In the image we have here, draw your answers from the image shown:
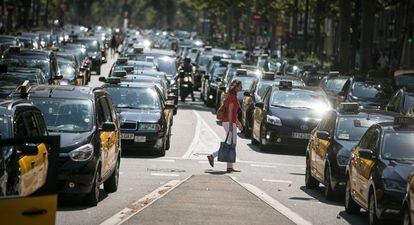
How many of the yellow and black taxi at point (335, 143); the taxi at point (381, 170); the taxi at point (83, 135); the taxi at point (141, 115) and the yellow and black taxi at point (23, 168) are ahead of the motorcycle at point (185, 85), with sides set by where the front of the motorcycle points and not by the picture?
5

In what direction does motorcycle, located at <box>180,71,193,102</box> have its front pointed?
toward the camera

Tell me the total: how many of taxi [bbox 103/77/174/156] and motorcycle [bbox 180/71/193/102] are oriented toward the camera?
2

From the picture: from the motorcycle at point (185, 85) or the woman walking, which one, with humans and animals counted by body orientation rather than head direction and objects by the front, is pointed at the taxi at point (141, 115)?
the motorcycle

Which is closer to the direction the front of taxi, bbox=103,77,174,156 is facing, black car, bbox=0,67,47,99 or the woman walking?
the woman walking

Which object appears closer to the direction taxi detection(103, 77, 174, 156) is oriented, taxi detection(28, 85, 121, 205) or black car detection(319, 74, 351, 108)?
the taxi

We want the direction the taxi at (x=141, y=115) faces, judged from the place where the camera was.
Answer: facing the viewer

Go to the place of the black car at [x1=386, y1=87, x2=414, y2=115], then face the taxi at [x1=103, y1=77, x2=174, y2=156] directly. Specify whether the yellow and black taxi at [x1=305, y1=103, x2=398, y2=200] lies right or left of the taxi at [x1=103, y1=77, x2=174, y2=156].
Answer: left

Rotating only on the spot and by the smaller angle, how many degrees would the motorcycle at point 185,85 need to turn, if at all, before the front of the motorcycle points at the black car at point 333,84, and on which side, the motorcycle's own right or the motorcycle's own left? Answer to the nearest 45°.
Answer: approximately 45° to the motorcycle's own left

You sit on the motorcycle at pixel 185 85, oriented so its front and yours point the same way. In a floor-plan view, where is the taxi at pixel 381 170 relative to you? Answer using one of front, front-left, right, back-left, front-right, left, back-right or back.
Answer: front

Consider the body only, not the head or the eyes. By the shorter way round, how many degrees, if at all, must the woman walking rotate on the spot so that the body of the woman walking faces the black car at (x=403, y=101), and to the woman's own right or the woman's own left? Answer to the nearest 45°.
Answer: approximately 45° to the woman's own left
